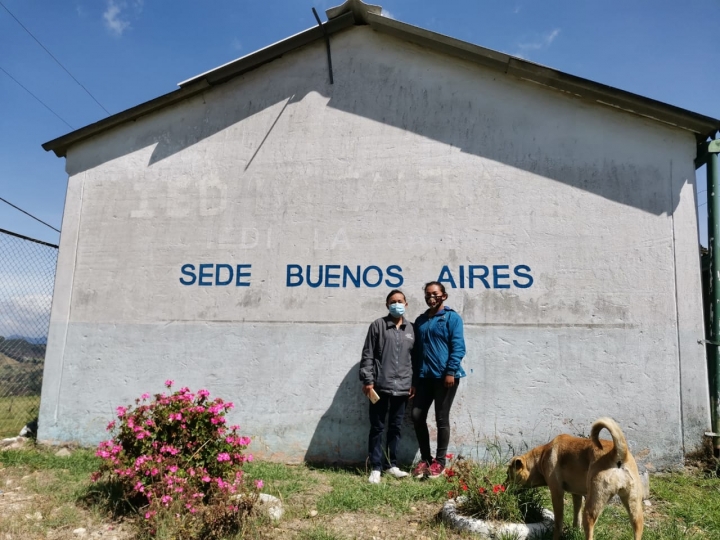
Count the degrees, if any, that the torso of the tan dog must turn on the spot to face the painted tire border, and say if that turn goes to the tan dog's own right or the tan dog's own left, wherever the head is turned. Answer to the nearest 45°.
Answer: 0° — it already faces it

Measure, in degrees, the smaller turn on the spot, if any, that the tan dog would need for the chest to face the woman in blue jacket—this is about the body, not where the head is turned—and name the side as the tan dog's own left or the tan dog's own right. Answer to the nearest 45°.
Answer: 0° — it already faces them

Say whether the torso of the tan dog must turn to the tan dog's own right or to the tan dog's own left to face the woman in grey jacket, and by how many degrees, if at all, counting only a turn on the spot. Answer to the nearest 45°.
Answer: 0° — it already faces them

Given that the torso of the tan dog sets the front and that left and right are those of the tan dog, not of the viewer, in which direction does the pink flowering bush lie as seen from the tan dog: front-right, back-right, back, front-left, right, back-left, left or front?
front-left

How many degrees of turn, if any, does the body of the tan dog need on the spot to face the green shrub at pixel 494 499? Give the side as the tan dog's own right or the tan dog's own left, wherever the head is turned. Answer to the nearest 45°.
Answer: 0° — it already faces it

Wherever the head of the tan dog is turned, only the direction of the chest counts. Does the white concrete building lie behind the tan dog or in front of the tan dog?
in front

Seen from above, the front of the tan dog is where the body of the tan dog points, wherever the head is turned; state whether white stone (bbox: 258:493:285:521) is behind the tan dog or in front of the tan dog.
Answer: in front

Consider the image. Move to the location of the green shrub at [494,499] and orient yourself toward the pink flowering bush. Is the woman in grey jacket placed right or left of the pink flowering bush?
right

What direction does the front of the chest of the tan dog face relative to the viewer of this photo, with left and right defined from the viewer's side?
facing away from the viewer and to the left of the viewer

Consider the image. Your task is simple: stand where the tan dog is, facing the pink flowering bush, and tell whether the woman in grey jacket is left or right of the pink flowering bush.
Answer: right

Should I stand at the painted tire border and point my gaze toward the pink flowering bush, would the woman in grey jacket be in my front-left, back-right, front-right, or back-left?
front-right

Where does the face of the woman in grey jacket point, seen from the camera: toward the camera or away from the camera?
toward the camera
